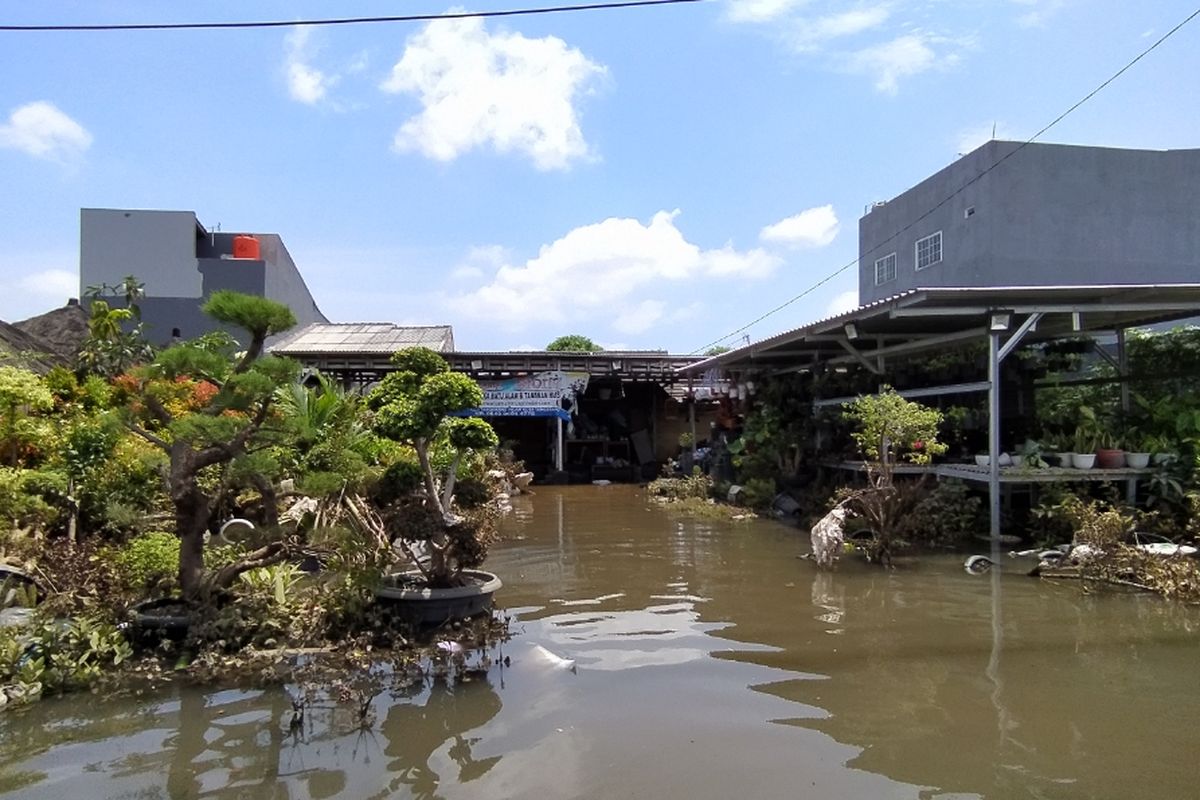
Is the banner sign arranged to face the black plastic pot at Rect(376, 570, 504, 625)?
yes

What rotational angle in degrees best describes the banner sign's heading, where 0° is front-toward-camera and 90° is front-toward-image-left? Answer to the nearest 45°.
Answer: approximately 0°

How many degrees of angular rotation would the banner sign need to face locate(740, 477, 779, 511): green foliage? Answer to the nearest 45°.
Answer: approximately 45° to its left

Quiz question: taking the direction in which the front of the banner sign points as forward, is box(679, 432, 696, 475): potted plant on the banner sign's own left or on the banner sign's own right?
on the banner sign's own left

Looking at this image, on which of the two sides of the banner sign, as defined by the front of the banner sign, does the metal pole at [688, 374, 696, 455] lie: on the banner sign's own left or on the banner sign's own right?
on the banner sign's own left

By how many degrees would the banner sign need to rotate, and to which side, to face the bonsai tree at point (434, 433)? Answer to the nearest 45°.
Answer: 0° — it already faces it

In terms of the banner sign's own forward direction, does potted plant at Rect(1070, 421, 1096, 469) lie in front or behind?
in front

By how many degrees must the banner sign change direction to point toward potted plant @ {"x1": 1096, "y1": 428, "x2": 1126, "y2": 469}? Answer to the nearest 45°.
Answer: approximately 45° to its left

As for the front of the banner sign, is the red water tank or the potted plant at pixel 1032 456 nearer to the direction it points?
the potted plant
